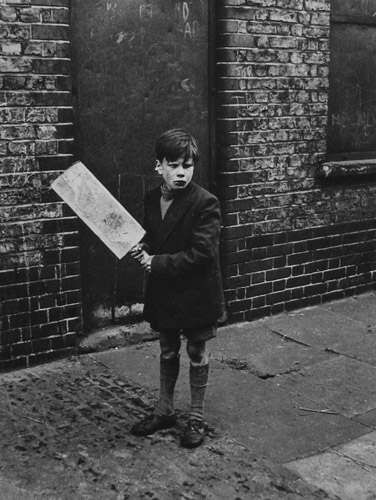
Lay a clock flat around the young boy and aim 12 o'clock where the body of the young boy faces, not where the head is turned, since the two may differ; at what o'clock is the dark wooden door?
The dark wooden door is roughly at 4 o'clock from the young boy.

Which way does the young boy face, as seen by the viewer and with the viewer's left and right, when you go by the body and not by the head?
facing the viewer and to the left of the viewer
